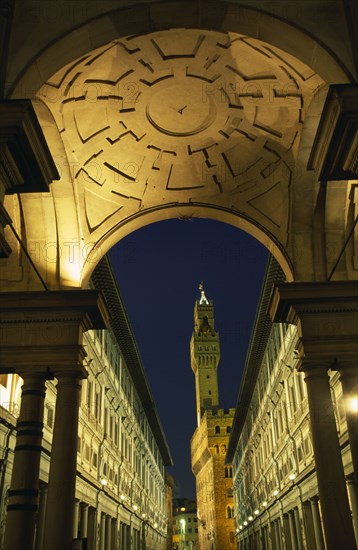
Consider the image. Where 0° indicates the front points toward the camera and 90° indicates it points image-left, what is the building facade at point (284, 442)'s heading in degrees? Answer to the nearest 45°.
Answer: approximately 90°
